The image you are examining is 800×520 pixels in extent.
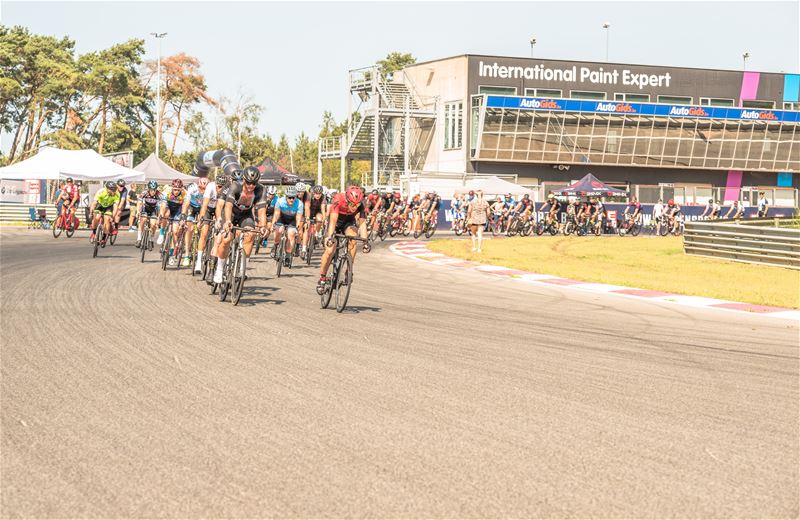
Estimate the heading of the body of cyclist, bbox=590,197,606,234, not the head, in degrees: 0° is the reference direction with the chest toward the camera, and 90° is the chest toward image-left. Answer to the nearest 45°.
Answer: approximately 90°

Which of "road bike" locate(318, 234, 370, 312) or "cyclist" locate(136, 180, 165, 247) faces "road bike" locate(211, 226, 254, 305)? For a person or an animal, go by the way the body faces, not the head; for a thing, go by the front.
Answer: the cyclist

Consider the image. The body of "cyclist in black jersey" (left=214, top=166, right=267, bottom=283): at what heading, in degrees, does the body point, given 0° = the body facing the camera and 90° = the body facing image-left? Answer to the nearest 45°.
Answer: approximately 0°

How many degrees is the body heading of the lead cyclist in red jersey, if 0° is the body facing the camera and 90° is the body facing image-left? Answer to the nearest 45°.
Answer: approximately 0°
